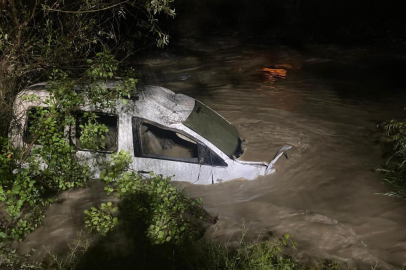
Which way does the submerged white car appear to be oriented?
to the viewer's right
